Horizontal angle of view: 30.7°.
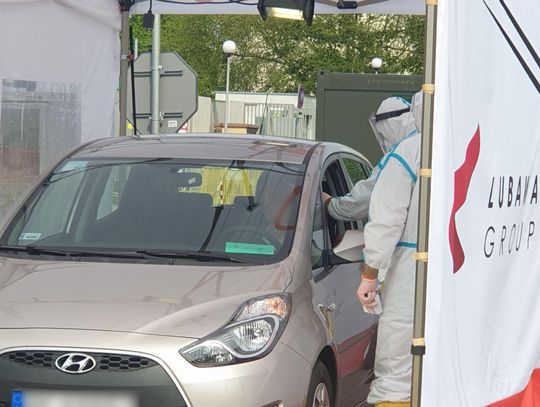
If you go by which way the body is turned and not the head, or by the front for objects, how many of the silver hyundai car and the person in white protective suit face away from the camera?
0

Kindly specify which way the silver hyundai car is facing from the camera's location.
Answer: facing the viewer and to the left of the viewer

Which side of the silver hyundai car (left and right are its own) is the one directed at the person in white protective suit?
left

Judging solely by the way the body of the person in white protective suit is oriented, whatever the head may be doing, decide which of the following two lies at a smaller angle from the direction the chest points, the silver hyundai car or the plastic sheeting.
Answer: the silver hyundai car

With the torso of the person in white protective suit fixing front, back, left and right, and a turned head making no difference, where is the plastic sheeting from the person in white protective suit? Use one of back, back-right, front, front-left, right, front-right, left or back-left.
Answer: front-right

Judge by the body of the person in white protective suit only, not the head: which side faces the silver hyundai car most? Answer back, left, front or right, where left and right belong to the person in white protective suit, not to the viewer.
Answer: front

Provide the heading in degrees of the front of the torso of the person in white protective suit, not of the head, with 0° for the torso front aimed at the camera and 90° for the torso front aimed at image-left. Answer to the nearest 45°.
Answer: approximately 90°

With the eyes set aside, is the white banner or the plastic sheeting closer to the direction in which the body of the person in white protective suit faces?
the plastic sheeting

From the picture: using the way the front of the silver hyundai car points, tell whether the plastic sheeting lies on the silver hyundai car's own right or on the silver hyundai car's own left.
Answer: on the silver hyundai car's own right
